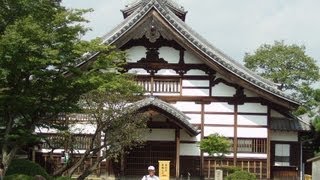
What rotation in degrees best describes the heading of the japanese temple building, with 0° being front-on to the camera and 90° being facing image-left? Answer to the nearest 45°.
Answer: approximately 0°

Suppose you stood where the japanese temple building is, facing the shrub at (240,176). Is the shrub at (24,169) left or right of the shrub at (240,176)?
right

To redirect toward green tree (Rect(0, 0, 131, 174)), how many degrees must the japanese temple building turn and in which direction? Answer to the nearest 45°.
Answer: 0° — it already faces it
